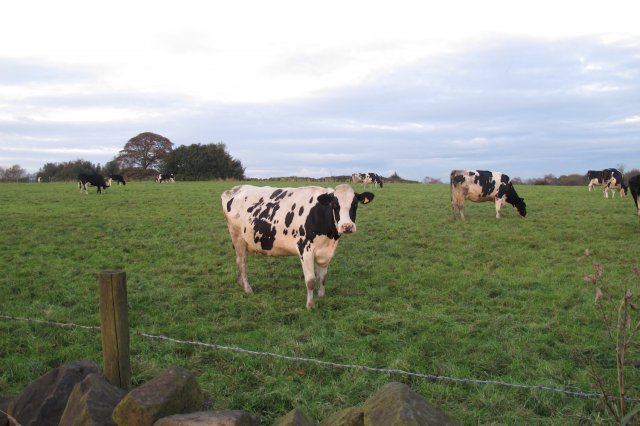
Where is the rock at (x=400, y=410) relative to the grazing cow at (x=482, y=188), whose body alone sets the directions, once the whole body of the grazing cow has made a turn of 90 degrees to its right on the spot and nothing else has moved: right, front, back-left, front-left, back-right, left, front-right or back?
front

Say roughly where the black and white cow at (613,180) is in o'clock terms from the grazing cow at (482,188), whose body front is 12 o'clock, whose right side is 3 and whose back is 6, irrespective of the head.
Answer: The black and white cow is roughly at 10 o'clock from the grazing cow.

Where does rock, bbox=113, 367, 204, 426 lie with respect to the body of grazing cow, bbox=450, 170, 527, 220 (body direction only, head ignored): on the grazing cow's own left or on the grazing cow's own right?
on the grazing cow's own right

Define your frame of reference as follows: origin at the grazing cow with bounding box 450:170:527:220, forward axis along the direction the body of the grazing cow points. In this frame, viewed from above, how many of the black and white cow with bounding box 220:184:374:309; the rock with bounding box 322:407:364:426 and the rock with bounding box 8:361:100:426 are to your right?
3

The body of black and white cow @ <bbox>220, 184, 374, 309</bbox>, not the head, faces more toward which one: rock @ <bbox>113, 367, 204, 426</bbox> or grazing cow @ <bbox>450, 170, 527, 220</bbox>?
the rock

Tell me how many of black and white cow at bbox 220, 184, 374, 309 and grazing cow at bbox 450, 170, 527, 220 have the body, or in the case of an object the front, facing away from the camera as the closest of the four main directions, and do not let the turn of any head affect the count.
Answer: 0

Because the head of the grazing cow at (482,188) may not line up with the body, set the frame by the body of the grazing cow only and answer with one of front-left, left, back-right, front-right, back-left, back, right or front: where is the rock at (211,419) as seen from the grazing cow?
right

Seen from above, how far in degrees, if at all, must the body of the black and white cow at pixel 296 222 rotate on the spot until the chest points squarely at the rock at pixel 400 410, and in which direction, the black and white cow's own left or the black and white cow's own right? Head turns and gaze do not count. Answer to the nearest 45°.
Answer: approximately 45° to the black and white cow's own right

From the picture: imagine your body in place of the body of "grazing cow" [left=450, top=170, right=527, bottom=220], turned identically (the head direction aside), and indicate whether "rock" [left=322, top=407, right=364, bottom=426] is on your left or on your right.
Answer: on your right

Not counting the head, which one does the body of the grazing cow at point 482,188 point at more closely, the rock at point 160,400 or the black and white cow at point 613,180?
the black and white cow

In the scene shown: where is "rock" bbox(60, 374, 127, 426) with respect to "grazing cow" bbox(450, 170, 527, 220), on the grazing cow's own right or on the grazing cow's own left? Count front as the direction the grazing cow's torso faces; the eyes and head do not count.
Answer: on the grazing cow's own right

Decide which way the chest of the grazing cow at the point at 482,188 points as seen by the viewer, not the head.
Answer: to the viewer's right

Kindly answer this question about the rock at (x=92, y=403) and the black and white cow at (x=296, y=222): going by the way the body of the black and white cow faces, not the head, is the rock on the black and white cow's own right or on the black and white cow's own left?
on the black and white cow's own right

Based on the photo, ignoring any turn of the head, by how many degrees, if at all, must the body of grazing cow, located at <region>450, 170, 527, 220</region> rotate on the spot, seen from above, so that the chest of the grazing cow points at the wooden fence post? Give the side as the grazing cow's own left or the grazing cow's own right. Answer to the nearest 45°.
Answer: approximately 90° to the grazing cow's own right

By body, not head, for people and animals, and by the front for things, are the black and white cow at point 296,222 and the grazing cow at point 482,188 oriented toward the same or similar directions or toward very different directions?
same or similar directions

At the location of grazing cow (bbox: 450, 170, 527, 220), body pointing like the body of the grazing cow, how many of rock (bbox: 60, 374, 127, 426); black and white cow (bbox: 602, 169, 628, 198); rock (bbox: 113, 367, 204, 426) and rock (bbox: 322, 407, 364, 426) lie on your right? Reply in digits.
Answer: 3

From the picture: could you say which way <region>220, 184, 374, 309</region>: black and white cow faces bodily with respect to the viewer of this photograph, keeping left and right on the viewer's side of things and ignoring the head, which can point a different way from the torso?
facing the viewer and to the right of the viewer

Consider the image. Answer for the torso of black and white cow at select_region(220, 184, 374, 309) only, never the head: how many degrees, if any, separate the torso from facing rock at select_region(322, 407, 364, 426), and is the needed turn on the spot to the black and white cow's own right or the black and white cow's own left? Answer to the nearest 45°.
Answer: approximately 45° to the black and white cow's own right
